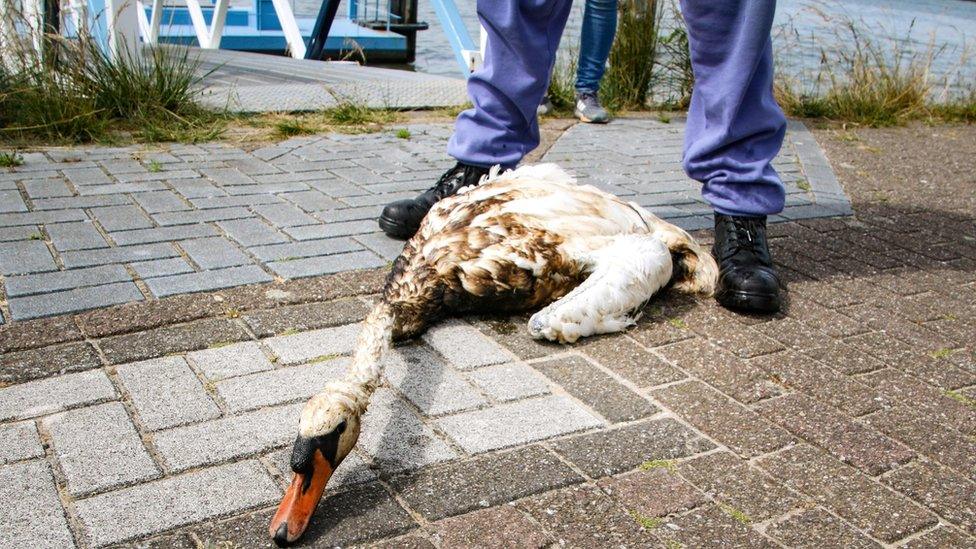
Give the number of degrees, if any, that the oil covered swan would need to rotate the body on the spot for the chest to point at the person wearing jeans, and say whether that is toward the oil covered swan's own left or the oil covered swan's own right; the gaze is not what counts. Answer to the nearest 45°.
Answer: approximately 135° to the oil covered swan's own right

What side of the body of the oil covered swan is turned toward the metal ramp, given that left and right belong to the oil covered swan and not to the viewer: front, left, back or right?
right

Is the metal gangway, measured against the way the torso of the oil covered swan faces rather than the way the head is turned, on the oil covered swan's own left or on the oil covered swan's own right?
on the oil covered swan's own right

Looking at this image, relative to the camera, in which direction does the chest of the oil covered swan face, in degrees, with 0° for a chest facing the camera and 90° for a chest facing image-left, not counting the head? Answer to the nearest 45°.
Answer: approximately 45°
